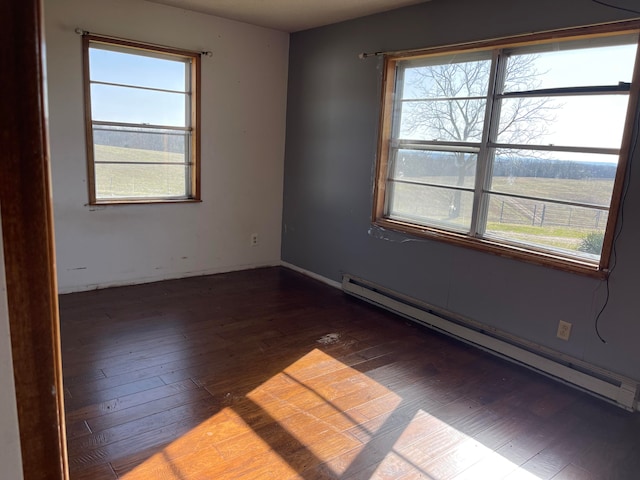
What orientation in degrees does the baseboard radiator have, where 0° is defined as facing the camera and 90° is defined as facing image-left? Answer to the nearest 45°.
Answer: approximately 45°

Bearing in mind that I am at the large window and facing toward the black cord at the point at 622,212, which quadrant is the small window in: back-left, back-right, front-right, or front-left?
back-right

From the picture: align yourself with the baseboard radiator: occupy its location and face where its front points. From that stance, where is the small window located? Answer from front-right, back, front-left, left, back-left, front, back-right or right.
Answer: front-right

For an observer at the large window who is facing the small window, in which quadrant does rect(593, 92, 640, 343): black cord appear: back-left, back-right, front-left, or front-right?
back-left
